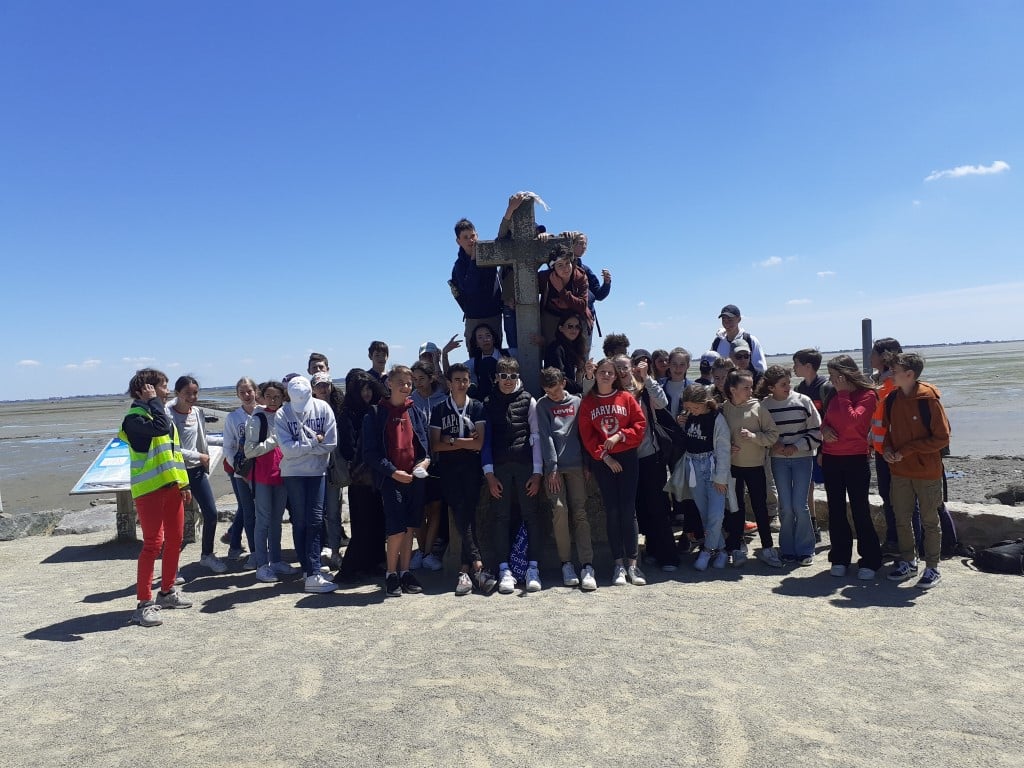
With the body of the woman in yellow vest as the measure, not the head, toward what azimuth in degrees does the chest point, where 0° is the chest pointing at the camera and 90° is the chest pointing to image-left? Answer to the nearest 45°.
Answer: approximately 315°

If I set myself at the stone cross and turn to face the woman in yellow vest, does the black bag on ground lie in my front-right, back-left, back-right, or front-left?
back-left

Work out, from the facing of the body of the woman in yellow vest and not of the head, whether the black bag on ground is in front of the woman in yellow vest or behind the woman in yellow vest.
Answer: in front

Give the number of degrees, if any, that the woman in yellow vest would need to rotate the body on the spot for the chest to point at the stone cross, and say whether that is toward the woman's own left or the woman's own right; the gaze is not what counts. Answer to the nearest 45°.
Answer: approximately 45° to the woman's own left
